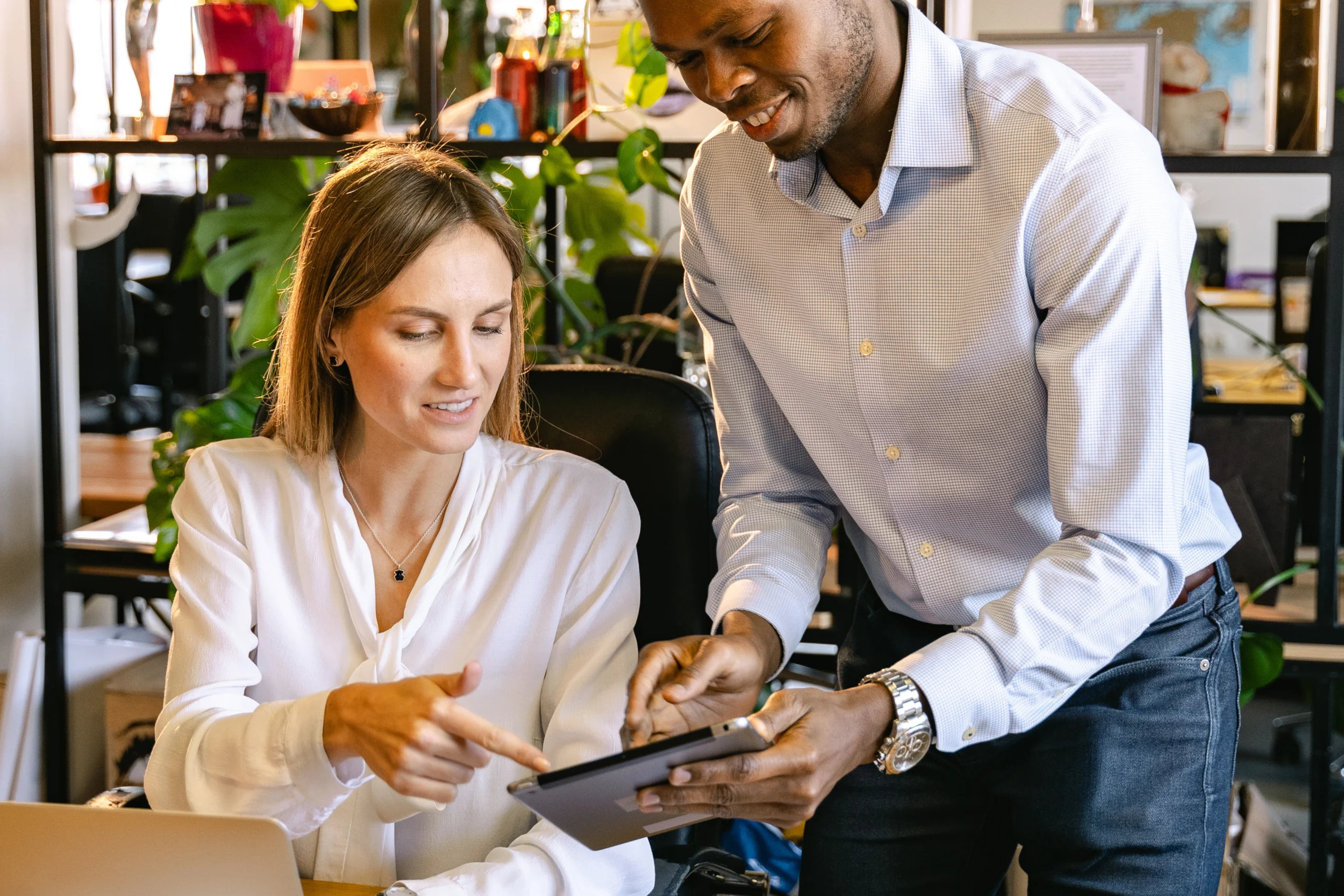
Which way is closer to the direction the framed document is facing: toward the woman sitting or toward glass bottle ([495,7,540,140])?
the woman sitting

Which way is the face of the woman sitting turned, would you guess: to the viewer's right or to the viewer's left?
to the viewer's right

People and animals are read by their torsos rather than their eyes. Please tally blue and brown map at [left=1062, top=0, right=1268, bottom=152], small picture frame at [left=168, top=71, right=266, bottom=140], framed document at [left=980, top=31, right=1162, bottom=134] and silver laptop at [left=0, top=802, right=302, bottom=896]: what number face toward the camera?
3

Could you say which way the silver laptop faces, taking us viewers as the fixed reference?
facing away from the viewer

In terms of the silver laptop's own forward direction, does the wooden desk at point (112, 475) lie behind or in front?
in front

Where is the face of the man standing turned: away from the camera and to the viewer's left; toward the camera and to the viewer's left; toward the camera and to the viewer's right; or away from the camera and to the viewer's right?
toward the camera and to the viewer's left

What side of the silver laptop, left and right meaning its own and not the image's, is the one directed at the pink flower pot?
front

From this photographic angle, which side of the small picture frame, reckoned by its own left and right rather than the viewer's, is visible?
front

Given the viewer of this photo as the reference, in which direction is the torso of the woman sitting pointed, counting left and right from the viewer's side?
facing the viewer

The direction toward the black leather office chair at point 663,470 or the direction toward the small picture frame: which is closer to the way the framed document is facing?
the black leather office chair

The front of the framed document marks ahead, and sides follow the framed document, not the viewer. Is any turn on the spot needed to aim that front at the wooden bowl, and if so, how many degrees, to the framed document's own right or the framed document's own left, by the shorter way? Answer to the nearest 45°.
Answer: approximately 90° to the framed document's own right
